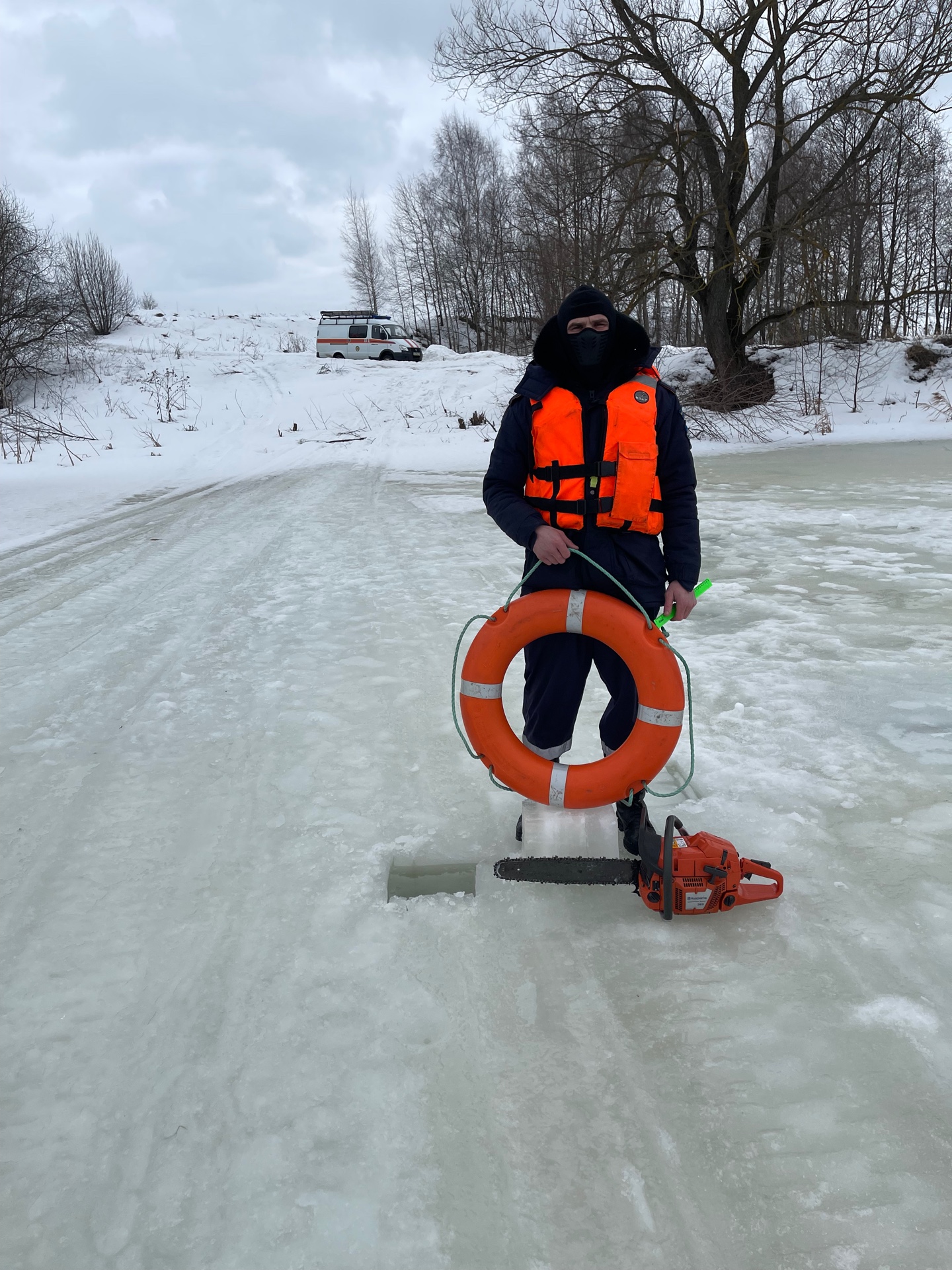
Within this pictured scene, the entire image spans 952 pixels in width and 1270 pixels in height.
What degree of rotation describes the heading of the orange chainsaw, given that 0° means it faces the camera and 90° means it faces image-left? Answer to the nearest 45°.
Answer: approximately 90°

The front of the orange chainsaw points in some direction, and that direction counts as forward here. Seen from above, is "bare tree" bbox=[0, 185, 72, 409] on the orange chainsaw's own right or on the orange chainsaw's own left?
on the orange chainsaw's own right

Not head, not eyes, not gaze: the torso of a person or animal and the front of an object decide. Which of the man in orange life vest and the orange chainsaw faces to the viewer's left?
the orange chainsaw

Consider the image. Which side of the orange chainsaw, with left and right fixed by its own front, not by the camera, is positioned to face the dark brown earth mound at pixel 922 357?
right

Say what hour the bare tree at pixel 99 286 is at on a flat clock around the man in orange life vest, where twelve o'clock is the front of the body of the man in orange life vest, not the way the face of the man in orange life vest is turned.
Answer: The bare tree is roughly at 5 o'clock from the man in orange life vest.

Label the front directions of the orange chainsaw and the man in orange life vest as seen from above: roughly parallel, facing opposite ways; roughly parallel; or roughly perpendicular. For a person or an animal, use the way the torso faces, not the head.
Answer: roughly perpendicular

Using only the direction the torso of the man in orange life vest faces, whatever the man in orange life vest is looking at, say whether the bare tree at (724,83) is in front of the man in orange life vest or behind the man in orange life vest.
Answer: behind
